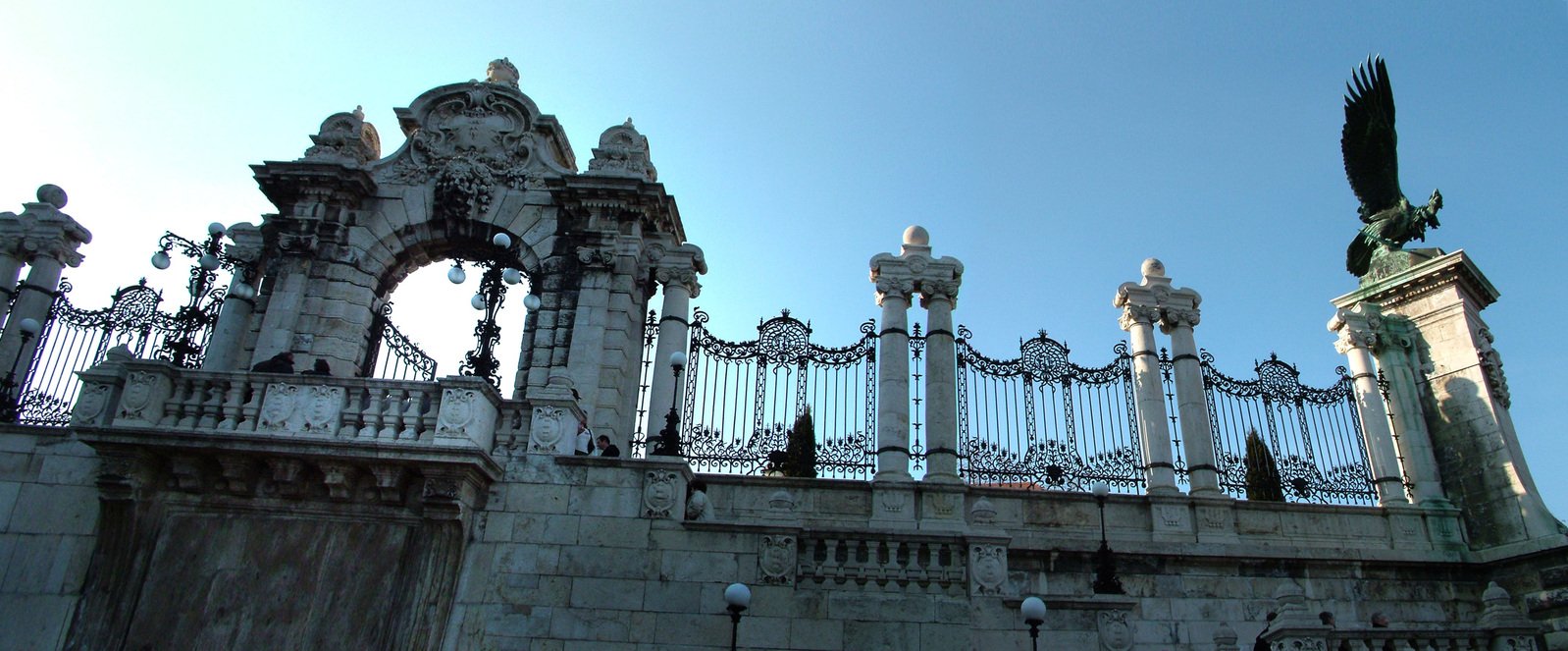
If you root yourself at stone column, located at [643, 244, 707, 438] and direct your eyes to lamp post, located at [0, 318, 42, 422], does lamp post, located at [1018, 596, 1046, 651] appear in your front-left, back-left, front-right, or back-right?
back-left

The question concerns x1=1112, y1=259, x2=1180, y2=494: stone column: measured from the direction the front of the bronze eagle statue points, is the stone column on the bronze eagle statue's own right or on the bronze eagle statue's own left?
on the bronze eagle statue's own right

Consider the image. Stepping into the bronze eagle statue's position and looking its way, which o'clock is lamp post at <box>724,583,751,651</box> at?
The lamp post is roughly at 4 o'clock from the bronze eagle statue.

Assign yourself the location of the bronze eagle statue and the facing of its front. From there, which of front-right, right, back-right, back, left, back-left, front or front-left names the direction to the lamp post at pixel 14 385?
back-right

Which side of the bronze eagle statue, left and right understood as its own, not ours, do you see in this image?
right

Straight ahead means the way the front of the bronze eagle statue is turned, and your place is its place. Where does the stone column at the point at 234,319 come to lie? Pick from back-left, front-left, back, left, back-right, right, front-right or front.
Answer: back-right

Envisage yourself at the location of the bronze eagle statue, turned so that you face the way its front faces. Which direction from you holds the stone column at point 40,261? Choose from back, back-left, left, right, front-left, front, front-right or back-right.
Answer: back-right

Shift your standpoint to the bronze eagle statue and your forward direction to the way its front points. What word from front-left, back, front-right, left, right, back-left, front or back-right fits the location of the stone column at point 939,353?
back-right

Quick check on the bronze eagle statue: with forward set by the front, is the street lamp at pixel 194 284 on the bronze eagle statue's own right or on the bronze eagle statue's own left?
on the bronze eagle statue's own right

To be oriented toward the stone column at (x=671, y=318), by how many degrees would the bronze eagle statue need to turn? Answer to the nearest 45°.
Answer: approximately 135° to its right
